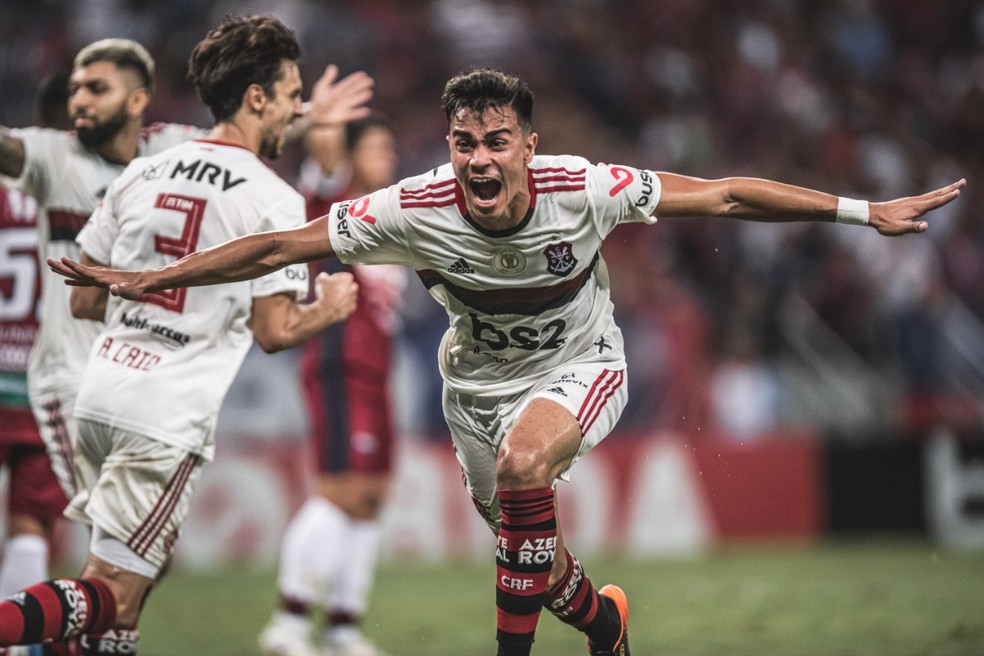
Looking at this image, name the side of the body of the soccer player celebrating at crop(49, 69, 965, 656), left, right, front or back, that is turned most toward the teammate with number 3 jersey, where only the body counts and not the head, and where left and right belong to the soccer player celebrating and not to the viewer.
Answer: right

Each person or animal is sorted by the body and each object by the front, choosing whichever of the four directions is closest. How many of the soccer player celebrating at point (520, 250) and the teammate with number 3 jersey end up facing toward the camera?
1

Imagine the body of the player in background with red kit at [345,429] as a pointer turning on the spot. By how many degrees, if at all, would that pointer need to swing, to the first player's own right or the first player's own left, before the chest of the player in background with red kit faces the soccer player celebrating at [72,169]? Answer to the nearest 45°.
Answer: approximately 90° to the first player's own right

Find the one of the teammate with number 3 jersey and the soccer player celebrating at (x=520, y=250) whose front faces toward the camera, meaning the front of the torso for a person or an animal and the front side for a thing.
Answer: the soccer player celebrating

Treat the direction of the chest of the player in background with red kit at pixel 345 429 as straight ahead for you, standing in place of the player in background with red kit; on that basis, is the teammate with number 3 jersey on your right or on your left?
on your right

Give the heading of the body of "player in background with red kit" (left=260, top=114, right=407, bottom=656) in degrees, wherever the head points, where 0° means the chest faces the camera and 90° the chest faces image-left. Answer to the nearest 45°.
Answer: approximately 315°

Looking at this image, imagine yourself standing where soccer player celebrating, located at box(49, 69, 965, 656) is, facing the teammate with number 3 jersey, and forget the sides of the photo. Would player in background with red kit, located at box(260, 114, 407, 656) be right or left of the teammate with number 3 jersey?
right

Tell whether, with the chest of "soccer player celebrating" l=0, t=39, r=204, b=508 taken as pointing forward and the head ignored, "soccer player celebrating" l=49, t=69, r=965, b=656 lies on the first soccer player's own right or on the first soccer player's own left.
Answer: on the first soccer player's own left

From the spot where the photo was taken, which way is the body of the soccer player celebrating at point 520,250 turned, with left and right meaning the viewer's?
facing the viewer

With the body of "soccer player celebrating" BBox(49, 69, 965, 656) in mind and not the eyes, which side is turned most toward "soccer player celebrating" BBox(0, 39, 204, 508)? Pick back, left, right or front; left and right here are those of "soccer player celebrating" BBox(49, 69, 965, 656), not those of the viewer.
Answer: right
